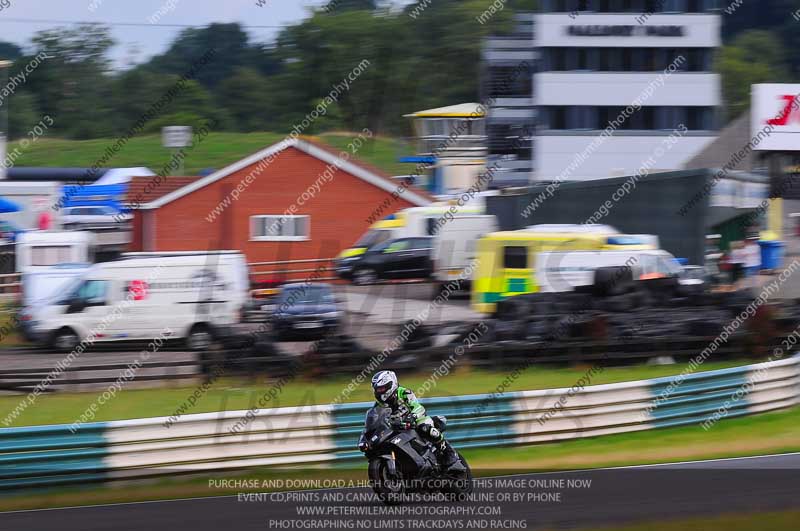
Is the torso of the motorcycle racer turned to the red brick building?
no

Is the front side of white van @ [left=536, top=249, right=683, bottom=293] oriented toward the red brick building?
no

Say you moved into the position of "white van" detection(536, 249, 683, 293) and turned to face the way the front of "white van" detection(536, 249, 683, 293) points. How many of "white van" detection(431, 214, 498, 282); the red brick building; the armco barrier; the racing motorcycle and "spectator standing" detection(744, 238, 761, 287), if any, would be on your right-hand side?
2

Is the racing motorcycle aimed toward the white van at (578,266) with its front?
no

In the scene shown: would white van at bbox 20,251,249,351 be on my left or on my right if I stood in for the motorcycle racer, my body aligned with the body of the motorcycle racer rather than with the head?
on my right

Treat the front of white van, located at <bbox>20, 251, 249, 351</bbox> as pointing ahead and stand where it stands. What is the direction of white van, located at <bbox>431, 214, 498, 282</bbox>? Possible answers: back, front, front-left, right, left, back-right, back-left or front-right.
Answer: back-right

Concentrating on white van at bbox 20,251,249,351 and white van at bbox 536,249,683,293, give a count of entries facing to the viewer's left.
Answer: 1

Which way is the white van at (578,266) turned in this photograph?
to the viewer's right

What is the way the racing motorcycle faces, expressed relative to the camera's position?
facing the viewer and to the left of the viewer

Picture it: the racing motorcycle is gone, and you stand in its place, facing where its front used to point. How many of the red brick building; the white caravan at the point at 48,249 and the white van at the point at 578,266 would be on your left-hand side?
0

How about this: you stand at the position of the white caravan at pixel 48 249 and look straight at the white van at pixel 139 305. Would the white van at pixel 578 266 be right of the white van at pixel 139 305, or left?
left

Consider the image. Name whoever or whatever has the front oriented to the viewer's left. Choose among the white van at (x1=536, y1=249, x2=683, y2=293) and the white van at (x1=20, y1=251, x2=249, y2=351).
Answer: the white van at (x1=20, y1=251, x2=249, y2=351)

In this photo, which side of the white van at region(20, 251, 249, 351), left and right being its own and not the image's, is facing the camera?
left
